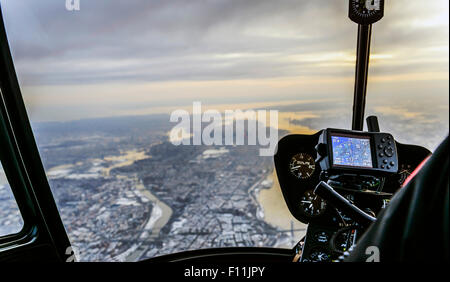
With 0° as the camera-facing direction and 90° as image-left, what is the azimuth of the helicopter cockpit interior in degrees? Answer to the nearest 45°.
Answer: approximately 180°
